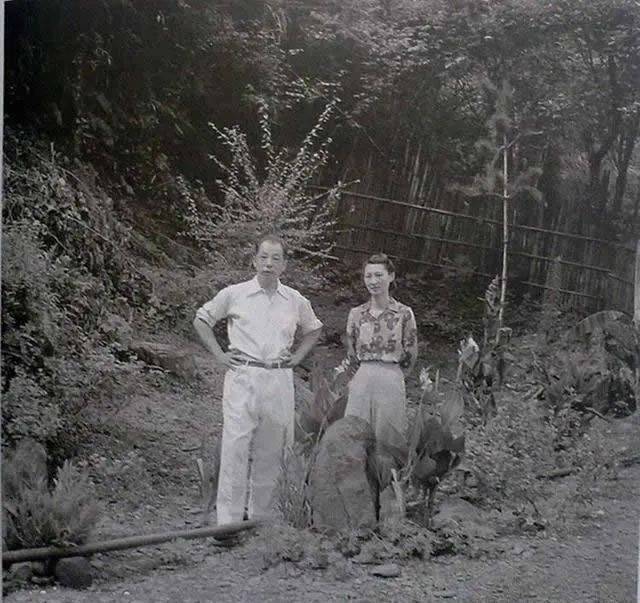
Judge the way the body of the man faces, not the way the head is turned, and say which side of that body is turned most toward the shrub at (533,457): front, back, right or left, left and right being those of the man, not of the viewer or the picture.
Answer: left

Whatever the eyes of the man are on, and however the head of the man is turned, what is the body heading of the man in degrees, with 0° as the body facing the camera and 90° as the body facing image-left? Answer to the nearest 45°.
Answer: approximately 0°

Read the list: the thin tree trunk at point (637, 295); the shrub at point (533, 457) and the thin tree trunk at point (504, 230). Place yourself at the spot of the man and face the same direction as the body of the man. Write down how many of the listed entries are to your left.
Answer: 3

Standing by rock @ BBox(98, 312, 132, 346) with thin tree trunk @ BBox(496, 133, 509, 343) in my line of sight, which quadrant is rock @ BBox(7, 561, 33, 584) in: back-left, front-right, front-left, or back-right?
back-right

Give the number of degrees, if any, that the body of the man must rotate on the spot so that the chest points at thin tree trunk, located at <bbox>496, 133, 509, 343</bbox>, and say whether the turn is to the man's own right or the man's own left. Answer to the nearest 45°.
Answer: approximately 90° to the man's own left
